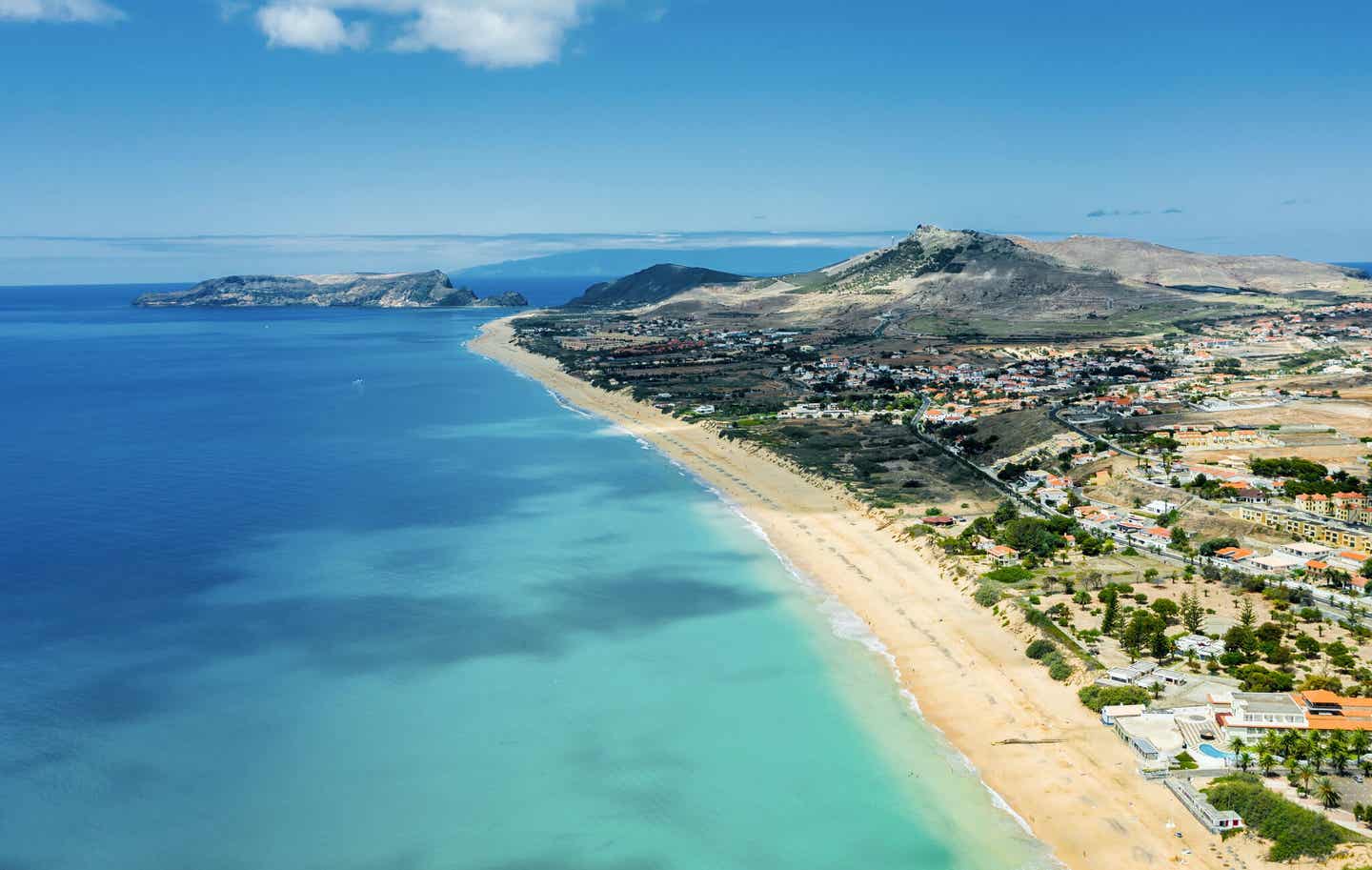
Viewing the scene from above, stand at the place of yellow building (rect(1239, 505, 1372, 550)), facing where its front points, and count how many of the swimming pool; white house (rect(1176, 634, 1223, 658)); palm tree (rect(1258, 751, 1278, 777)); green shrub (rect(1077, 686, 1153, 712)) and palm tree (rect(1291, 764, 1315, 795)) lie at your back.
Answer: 0

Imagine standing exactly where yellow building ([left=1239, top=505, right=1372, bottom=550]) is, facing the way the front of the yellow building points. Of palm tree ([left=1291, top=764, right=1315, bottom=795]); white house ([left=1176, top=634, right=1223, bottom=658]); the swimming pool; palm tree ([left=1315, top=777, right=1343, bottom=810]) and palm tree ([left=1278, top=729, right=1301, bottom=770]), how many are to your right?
0

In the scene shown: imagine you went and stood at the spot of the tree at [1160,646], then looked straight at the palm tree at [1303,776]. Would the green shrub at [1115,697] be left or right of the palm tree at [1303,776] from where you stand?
right

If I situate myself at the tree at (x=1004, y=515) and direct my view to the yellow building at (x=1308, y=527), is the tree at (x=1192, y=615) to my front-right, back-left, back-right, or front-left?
front-right

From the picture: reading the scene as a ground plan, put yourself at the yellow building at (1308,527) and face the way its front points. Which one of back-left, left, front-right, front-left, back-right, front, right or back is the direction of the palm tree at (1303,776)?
front-left

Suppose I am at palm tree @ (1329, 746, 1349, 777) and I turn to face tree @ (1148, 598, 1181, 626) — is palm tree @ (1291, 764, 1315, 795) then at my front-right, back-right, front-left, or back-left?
back-left

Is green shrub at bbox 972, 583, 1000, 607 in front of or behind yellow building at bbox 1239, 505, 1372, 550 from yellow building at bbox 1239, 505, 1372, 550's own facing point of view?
in front

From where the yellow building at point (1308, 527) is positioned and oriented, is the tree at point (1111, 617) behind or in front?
in front

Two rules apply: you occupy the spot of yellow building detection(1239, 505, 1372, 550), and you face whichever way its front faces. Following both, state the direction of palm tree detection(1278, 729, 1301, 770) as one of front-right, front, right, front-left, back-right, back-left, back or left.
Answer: front-left

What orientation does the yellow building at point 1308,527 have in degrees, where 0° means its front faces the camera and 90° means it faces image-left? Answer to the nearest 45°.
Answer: approximately 45°

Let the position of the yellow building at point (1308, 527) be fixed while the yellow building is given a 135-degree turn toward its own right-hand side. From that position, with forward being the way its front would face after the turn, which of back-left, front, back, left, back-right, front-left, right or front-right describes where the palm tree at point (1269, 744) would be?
back
